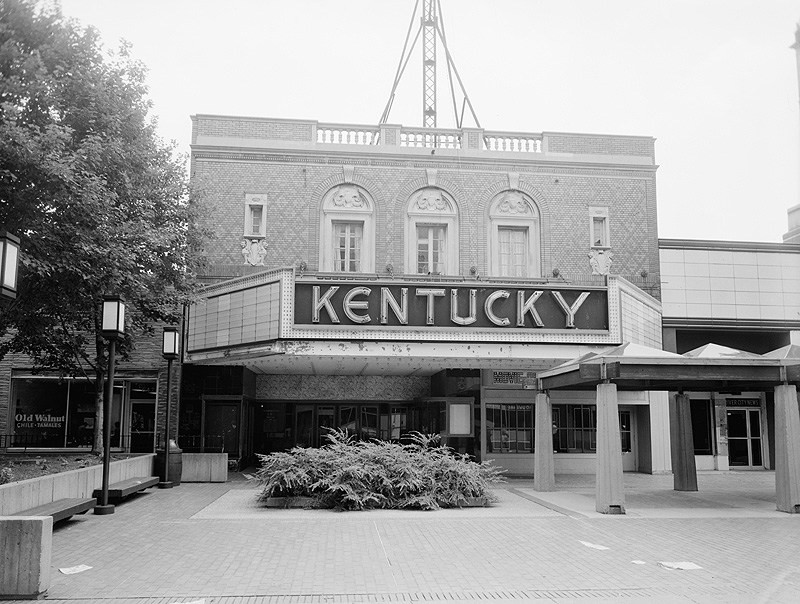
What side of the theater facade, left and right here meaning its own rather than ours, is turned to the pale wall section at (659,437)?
left

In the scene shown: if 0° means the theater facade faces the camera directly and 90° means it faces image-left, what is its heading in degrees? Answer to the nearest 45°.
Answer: approximately 0°

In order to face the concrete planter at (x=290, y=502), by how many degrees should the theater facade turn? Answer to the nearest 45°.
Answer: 0° — it already faces it

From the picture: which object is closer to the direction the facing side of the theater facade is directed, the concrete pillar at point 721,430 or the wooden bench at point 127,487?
the wooden bench

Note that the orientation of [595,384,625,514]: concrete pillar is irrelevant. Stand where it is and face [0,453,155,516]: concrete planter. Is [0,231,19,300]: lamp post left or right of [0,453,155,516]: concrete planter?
left

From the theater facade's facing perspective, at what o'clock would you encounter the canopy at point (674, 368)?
The canopy is roughly at 11 o'clock from the theater facade.

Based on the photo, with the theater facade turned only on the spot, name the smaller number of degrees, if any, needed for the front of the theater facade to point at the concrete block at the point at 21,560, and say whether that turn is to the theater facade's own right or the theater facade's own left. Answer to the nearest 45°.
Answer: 0° — it already faces it

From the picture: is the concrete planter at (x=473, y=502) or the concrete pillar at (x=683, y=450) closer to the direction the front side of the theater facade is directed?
the concrete planter

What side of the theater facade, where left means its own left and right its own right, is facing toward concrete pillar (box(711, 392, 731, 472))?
left
